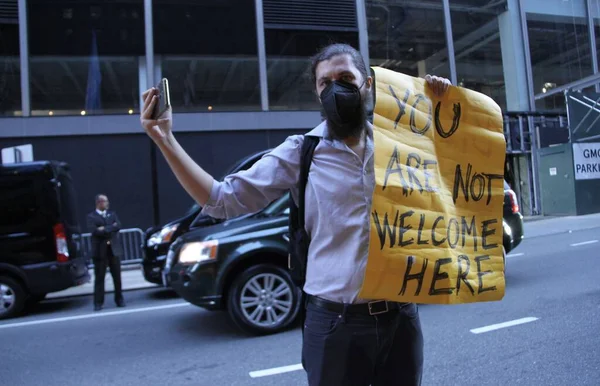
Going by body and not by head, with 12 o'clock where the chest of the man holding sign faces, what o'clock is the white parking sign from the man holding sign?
The white parking sign is roughly at 7 o'clock from the man holding sign.

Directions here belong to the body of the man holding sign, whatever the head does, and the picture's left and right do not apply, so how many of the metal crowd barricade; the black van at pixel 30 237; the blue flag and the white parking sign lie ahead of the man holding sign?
0

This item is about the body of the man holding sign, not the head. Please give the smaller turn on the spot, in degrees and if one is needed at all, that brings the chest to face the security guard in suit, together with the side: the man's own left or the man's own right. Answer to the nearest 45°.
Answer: approximately 135° to the man's own right

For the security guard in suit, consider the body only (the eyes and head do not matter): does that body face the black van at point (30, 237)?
no

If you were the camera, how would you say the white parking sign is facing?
facing the viewer

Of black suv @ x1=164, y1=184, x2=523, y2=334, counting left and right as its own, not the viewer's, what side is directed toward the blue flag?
right

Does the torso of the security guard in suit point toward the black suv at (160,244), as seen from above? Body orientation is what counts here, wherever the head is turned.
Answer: no

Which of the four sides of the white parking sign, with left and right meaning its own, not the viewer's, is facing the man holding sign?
front

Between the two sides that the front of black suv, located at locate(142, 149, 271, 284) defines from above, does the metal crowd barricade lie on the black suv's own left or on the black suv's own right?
on the black suv's own right

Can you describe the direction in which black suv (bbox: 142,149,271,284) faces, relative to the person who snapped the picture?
facing the viewer and to the left of the viewer

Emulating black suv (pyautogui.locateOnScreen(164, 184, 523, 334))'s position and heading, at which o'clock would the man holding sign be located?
The man holding sign is roughly at 10 o'clock from the black suv.

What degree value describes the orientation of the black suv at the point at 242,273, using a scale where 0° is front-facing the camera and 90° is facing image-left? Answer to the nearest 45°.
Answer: approximately 45°

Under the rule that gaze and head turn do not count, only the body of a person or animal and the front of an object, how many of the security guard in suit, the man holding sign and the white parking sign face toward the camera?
3

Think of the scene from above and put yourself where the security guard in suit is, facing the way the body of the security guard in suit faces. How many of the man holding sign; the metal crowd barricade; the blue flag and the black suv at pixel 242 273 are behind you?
2

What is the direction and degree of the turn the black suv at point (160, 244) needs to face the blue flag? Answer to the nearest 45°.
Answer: approximately 135° to its right

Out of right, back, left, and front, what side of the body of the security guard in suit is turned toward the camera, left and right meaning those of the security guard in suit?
front

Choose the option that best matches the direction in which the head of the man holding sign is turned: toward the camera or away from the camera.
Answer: toward the camera
